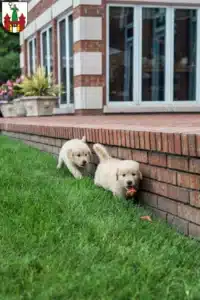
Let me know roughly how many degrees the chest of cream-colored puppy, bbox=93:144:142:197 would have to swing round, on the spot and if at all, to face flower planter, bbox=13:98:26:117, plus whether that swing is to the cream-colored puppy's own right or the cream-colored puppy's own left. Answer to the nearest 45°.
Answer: approximately 135° to the cream-colored puppy's own left

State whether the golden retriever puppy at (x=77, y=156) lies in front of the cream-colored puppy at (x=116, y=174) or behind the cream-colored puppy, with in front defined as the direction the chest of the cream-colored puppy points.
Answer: behind

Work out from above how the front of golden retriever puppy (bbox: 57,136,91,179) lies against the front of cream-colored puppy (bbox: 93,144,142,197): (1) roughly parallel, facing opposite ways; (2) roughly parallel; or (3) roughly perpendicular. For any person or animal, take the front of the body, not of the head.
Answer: roughly parallel

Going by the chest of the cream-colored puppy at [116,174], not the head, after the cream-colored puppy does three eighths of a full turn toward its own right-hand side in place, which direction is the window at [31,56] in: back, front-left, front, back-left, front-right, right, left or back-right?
right

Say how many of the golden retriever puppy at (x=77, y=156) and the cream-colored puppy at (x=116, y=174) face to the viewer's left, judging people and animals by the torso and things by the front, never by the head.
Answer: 0

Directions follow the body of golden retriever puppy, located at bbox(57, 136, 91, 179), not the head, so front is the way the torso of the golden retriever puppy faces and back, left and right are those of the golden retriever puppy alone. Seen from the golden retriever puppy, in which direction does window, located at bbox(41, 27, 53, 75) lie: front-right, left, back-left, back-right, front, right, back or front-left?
back-left

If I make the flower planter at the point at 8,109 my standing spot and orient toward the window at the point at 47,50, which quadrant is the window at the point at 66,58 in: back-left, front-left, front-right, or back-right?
front-right

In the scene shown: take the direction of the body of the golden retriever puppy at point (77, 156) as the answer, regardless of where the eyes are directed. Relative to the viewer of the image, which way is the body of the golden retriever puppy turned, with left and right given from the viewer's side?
facing the viewer and to the right of the viewer

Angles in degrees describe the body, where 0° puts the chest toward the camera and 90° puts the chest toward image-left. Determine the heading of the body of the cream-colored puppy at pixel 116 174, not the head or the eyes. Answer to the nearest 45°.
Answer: approximately 315°

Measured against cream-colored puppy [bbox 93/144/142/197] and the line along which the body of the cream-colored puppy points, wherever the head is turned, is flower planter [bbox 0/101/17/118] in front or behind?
behind

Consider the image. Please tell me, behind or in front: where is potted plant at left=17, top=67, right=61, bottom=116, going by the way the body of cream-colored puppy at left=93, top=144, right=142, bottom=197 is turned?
behind
